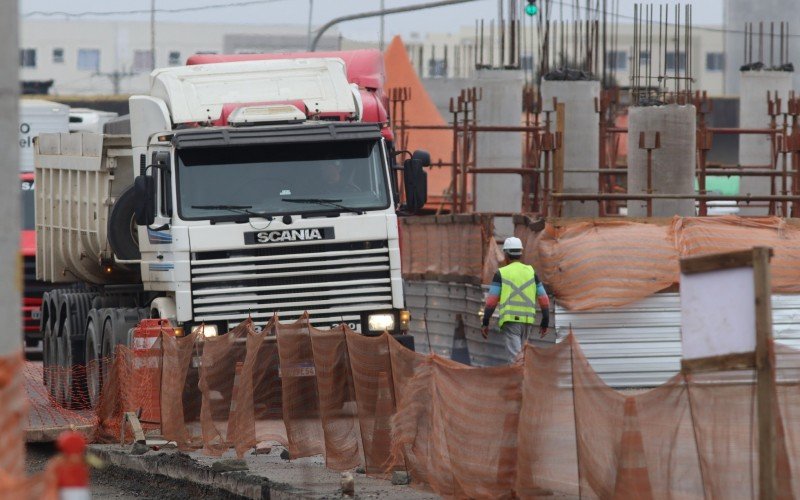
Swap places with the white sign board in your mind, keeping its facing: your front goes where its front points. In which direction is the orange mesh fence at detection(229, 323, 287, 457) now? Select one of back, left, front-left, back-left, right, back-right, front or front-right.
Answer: back-right

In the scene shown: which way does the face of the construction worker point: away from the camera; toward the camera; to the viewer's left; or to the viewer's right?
away from the camera

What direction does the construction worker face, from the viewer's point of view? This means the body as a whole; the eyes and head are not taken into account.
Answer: away from the camera

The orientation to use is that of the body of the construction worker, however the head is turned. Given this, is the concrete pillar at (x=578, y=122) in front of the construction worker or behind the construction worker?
in front

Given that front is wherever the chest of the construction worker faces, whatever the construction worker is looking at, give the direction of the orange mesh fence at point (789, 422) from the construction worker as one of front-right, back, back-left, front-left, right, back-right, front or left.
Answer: back

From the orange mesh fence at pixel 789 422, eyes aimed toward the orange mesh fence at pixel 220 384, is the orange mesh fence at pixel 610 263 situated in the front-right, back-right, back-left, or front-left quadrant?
front-right

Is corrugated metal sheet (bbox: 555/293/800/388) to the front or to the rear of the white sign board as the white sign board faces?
to the rear

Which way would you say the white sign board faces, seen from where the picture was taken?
facing the viewer

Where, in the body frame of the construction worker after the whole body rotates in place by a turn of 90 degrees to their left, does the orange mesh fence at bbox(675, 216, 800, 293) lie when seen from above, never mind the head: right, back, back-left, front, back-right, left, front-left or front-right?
back
